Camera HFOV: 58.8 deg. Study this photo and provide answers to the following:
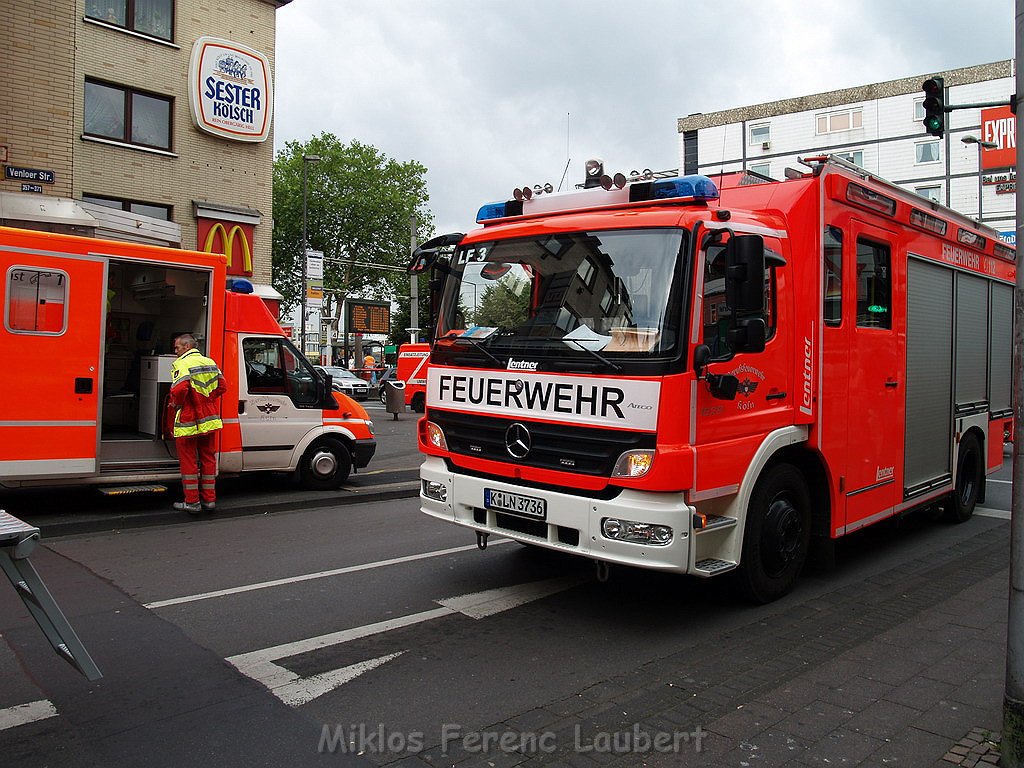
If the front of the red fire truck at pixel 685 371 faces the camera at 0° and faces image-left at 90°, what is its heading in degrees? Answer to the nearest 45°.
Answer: approximately 45°

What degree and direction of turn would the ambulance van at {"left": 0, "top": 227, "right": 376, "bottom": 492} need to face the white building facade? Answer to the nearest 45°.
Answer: approximately 45° to its left

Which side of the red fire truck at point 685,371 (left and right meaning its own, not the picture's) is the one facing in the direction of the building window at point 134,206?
right

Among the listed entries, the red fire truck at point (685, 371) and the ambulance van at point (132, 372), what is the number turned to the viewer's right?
1

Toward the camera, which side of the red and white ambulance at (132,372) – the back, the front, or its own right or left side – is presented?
right

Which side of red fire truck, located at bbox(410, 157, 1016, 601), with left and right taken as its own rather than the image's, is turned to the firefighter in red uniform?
right

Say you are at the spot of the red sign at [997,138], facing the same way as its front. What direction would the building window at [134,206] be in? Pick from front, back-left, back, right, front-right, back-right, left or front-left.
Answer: front-right

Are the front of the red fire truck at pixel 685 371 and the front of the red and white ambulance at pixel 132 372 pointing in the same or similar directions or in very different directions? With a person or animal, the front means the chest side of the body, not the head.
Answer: very different directions

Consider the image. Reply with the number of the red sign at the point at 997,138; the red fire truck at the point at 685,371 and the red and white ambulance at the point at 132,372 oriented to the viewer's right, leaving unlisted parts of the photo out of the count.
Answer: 1

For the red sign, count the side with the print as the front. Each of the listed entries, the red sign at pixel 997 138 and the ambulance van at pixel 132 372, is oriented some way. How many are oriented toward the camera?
1

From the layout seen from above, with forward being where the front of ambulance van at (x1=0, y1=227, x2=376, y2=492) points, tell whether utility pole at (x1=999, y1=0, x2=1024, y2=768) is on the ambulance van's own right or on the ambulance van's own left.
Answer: on the ambulance van's own right

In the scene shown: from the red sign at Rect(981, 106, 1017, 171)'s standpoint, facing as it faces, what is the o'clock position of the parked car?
The parked car is roughly at 2 o'clock from the red sign.

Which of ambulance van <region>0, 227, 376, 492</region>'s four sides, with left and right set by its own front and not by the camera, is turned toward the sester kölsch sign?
left
